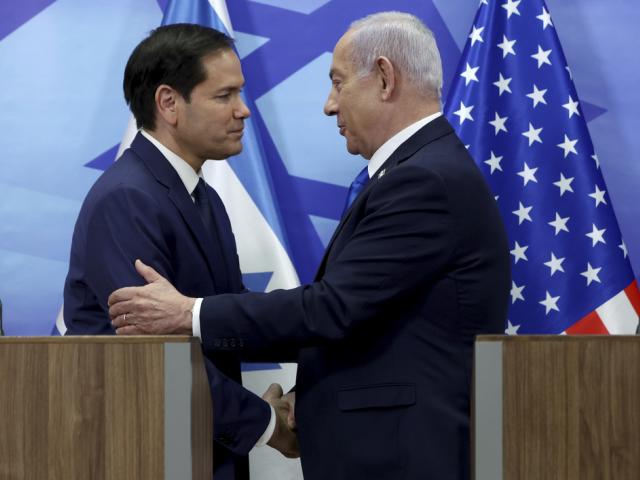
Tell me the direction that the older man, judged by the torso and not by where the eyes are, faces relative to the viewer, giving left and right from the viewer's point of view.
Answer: facing to the left of the viewer

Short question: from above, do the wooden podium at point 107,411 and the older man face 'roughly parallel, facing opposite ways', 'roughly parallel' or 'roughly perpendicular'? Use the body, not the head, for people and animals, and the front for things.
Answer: roughly perpendicular

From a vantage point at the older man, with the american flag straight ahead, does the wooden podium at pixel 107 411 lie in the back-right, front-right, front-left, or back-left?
back-left

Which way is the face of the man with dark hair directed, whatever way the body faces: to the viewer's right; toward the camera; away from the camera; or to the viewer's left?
to the viewer's right

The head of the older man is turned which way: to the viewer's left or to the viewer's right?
to the viewer's left
